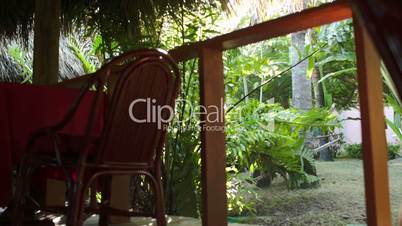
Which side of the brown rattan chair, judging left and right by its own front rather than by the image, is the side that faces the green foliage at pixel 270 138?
right

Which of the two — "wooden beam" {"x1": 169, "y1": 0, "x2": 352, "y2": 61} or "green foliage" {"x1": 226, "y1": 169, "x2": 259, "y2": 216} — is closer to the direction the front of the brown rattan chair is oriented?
the green foliage

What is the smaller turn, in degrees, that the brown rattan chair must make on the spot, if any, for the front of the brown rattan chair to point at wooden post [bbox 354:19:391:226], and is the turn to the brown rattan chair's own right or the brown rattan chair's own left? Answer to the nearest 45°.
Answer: approximately 180°

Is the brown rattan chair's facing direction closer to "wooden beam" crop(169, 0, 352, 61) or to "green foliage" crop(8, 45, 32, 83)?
the green foliage

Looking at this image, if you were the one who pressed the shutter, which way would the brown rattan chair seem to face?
facing away from the viewer and to the left of the viewer

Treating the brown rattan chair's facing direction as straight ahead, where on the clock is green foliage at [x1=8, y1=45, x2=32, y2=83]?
The green foliage is roughly at 1 o'clock from the brown rattan chair.
